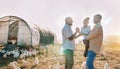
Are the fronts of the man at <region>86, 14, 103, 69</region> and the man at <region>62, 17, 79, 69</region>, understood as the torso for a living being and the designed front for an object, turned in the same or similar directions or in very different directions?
very different directions

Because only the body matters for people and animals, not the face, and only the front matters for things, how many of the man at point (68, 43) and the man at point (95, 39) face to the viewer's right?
1

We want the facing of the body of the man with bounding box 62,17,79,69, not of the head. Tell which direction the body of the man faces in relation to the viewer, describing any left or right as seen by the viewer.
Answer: facing to the right of the viewer

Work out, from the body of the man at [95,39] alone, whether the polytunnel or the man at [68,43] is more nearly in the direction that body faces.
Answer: the man

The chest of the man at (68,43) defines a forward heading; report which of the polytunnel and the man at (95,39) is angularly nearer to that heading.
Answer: the man

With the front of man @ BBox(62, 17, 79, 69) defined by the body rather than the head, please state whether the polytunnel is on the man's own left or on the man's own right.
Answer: on the man's own left

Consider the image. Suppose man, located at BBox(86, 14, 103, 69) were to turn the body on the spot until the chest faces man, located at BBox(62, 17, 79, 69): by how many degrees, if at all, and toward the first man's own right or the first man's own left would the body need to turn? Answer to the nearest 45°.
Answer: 0° — they already face them

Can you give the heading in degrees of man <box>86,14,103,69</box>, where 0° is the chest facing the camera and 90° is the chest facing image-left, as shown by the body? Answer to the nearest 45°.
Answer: approximately 90°
